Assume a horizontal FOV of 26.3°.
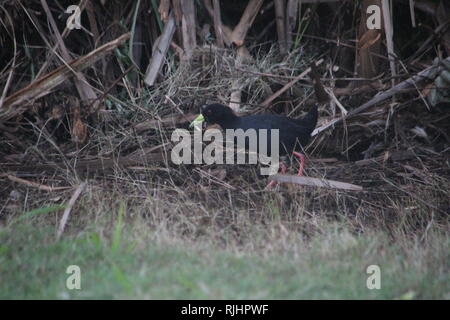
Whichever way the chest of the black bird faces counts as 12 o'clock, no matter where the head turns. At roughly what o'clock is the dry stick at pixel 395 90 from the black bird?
The dry stick is roughly at 6 o'clock from the black bird.

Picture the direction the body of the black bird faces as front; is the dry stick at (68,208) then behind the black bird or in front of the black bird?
in front

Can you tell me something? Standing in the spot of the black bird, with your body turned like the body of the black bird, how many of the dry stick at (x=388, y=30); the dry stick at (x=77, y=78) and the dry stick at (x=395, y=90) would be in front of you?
1

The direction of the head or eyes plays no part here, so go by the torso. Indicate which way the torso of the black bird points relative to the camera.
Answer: to the viewer's left

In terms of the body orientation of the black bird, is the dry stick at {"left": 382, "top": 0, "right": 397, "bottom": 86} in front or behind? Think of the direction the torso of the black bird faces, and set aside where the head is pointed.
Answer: behind
